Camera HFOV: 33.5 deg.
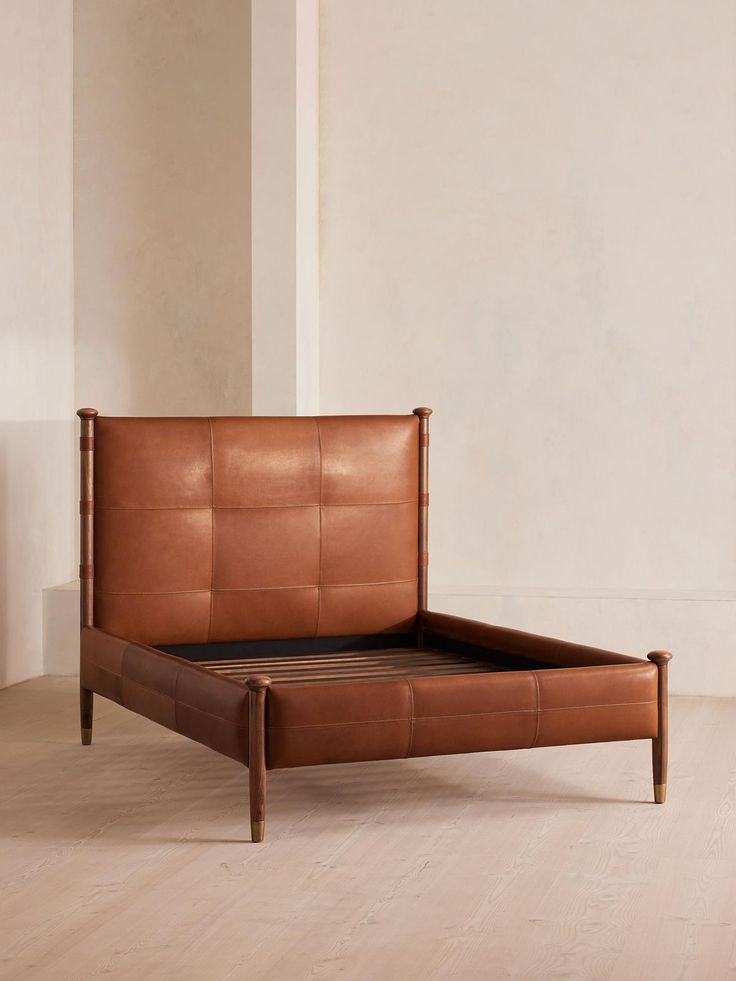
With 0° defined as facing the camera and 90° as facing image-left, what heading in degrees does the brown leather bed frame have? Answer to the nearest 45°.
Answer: approximately 315°
